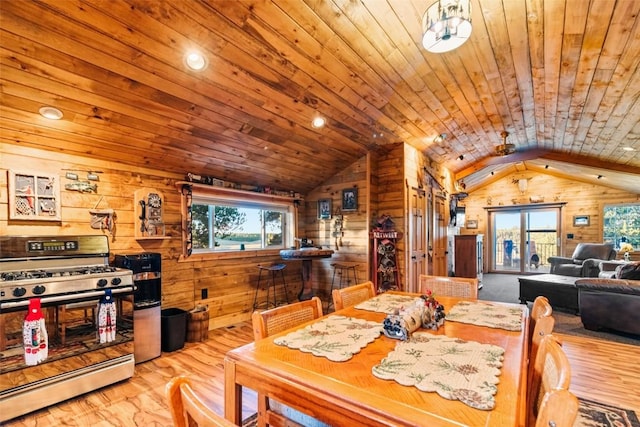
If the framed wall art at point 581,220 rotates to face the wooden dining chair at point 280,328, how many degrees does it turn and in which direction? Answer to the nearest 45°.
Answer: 0° — it already faces it

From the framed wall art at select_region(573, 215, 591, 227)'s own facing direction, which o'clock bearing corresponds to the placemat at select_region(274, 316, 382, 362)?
The placemat is roughly at 12 o'clock from the framed wall art.

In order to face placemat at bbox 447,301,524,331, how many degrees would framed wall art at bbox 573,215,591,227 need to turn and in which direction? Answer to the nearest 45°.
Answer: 0° — it already faces it

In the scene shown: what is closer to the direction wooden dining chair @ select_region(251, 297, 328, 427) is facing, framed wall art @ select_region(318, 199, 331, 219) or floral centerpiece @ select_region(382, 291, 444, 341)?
the floral centerpiece

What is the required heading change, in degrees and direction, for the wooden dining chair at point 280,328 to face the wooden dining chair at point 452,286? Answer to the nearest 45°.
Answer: approximately 90° to its left

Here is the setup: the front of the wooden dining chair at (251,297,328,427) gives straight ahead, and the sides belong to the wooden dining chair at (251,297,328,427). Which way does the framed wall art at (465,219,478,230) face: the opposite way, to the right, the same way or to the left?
to the right

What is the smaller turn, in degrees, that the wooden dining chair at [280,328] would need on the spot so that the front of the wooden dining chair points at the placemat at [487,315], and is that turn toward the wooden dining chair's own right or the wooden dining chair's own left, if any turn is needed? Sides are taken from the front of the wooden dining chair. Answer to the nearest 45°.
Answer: approximately 45° to the wooden dining chair's own left

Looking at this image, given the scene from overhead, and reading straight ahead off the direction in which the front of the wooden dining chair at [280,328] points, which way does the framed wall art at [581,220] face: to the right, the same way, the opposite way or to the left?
to the right

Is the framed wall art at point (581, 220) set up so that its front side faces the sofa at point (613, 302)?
yes

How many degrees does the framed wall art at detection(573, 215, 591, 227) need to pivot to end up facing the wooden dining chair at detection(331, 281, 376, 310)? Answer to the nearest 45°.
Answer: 0° — it already faces it
